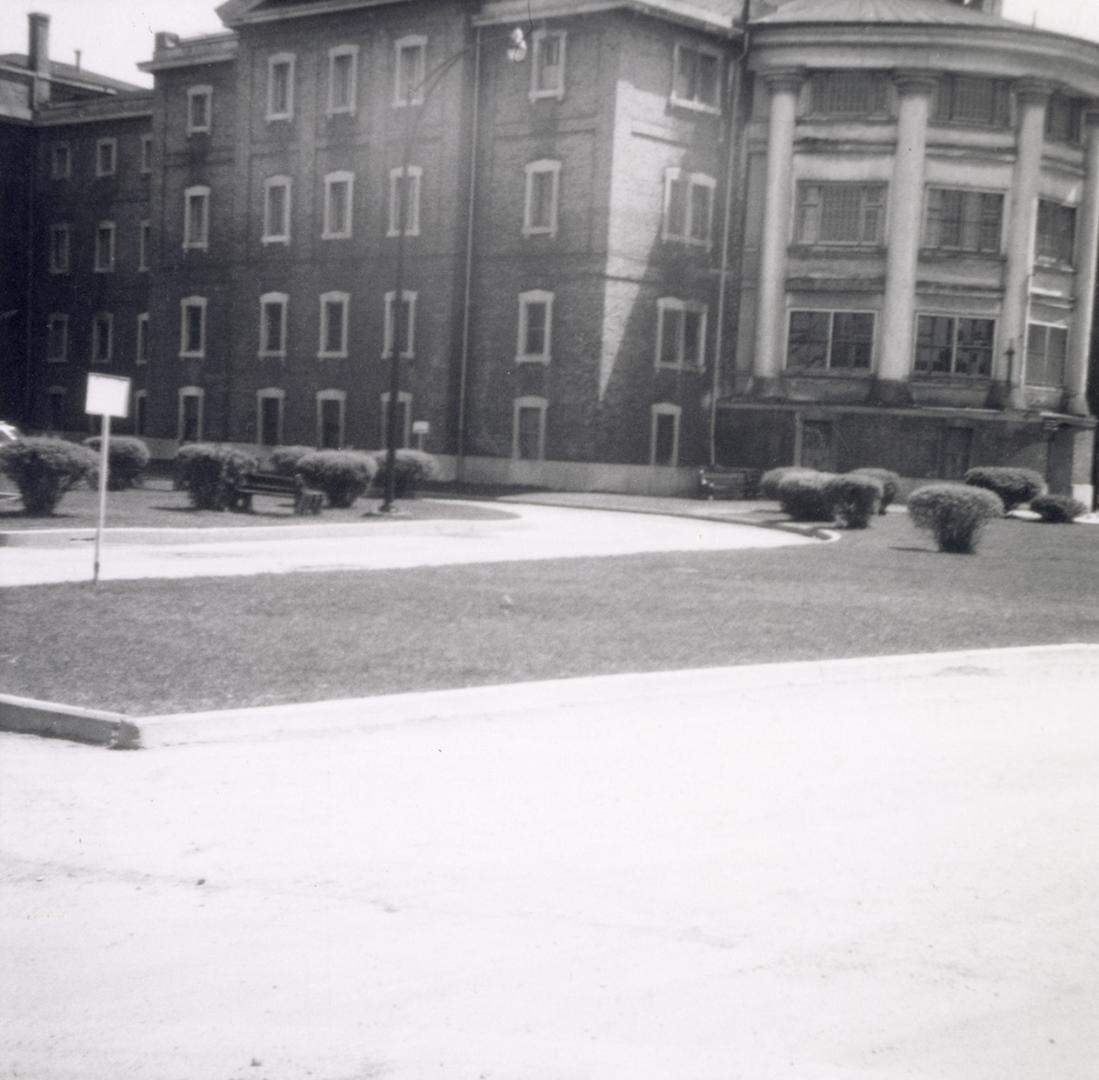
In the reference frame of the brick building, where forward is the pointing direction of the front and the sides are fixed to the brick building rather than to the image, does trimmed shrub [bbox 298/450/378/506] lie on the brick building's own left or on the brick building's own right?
on the brick building's own right

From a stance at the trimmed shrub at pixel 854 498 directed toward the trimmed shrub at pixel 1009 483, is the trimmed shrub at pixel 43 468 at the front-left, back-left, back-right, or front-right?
back-left

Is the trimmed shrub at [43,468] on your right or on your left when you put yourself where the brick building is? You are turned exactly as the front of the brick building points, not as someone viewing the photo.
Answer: on your right

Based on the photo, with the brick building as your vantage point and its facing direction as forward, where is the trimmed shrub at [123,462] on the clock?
The trimmed shrub is roughly at 3 o'clock from the brick building.

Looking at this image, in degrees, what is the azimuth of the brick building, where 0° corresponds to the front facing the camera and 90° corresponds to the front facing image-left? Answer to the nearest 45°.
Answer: approximately 315°
